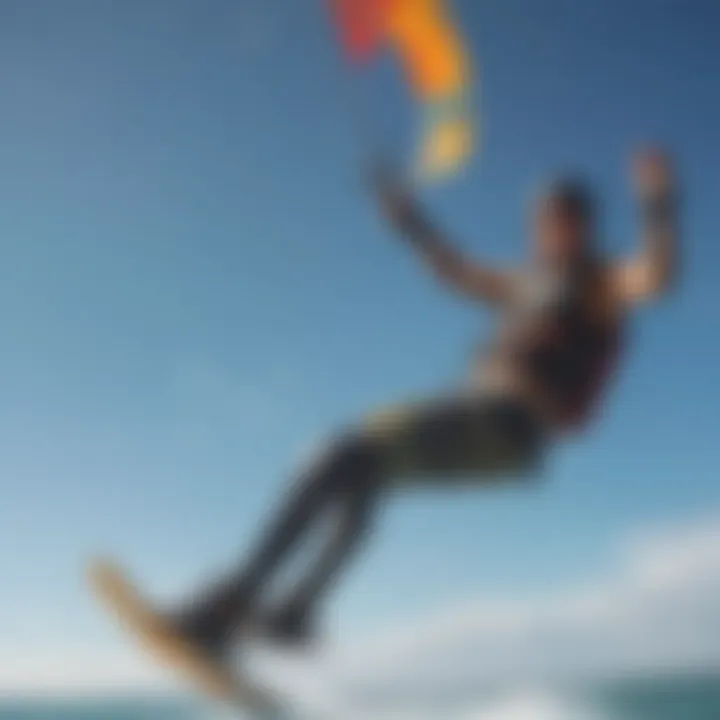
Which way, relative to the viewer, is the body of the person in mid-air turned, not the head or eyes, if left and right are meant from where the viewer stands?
facing the viewer and to the left of the viewer
